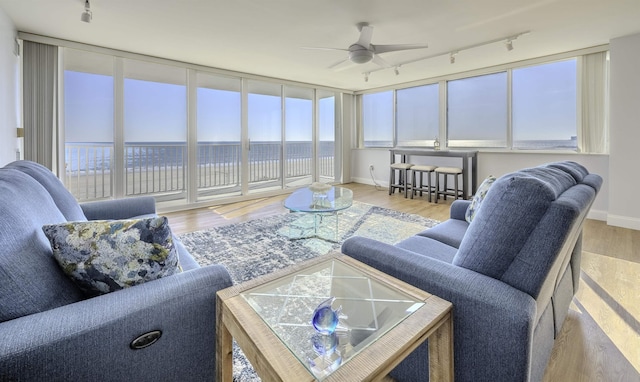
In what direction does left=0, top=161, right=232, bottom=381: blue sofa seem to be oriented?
to the viewer's right

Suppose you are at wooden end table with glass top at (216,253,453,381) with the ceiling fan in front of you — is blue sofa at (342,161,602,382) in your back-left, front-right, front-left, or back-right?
front-right

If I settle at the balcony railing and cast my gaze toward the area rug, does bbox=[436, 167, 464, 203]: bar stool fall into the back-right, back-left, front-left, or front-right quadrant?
front-left

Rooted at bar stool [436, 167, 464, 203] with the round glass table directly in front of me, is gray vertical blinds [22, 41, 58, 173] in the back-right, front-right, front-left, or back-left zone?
front-right

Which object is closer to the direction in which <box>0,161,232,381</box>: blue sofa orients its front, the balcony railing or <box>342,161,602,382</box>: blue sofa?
the blue sofa

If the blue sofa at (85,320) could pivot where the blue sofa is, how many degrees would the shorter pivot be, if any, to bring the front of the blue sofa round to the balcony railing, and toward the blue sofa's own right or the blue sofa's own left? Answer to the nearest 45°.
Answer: approximately 90° to the blue sofa's own left

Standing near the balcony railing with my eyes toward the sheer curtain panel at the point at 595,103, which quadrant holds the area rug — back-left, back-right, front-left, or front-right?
front-right
